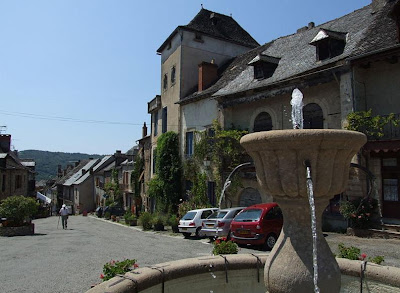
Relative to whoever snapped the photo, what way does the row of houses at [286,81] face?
facing the viewer and to the left of the viewer

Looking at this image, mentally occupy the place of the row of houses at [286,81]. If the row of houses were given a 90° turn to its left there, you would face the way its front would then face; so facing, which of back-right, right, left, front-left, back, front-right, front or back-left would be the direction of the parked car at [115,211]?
back

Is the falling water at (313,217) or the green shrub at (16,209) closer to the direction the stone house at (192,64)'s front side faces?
the green shrub

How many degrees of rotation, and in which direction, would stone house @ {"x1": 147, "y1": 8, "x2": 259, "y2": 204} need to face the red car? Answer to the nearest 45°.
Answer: approximately 45° to its left

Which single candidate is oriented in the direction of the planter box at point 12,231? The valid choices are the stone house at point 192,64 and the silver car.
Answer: the stone house

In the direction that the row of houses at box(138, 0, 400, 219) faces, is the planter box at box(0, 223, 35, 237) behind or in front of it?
in front
